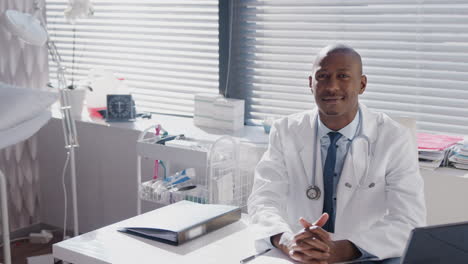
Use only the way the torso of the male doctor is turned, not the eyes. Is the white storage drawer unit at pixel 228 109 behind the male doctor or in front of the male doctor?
behind

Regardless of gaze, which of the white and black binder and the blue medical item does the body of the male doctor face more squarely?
the white and black binder

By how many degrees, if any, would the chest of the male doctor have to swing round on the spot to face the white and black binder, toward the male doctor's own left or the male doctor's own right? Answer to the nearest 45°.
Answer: approximately 45° to the male doctor's own right

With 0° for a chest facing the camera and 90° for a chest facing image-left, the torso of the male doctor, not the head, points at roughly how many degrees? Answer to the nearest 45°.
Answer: approximately 0°

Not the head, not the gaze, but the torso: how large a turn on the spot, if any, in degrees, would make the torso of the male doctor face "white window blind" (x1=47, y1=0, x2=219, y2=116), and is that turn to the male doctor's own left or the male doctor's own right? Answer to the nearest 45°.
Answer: approximately 135° to the male doctor's own right

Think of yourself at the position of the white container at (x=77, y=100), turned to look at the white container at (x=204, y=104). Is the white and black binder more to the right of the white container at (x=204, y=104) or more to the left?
right

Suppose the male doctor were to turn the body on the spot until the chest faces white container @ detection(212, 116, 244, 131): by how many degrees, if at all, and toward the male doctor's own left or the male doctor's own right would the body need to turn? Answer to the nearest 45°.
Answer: approximately 135° to the male doctor's own right

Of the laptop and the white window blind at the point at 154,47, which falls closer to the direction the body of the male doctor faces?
the laptop

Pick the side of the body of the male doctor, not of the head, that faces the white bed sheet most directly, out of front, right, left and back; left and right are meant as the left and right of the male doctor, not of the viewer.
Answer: right

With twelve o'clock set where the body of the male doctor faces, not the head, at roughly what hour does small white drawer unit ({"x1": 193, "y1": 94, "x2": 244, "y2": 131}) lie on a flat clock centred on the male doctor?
The small white drawer unit is roughly at 5 o'clock from the male doctor.

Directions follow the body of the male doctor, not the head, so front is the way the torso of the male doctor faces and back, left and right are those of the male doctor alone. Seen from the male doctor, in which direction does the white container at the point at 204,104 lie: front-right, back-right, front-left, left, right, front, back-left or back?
back-right

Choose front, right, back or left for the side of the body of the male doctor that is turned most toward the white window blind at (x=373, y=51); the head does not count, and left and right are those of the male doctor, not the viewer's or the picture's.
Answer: back
